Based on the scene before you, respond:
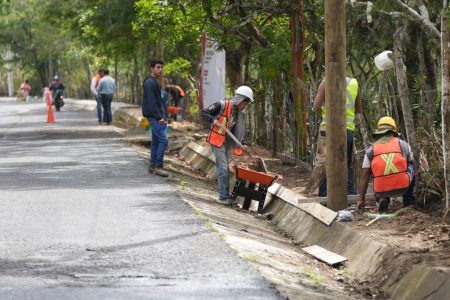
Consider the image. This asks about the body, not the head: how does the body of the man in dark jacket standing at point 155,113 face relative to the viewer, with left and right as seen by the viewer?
facing the viewer and to the right of the viewer

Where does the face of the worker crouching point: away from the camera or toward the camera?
away from the camera

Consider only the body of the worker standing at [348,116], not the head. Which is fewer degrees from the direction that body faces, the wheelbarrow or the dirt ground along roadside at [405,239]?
the wheelbarrow

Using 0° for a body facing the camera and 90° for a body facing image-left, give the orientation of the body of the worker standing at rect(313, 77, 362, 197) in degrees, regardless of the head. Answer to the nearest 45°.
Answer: approximately 180°

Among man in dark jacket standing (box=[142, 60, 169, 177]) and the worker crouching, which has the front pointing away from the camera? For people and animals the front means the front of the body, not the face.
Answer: the worker crouching

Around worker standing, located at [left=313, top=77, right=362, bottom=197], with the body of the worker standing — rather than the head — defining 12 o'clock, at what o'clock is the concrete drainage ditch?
The concrete drainage ditch is roughly at 6 o'clock from the worker standing.

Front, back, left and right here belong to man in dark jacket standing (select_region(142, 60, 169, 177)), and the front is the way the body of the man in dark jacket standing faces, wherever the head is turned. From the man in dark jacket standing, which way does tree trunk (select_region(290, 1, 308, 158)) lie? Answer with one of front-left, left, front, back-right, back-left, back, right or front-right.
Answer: front-left

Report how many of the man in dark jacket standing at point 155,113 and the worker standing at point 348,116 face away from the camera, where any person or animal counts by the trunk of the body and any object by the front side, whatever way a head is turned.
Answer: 1

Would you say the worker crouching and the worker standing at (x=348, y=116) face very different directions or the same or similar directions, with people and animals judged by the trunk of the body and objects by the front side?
same or similar directions

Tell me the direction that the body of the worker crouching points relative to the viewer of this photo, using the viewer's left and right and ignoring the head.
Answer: facing away from the viewer

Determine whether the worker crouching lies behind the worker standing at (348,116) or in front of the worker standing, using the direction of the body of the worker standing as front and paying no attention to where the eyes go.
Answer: behind

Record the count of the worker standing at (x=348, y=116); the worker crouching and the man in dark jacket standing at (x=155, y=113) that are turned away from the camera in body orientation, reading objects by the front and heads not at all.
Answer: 2

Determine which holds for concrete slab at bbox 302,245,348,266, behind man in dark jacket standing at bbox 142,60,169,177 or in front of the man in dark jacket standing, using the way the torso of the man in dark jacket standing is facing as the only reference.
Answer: in front

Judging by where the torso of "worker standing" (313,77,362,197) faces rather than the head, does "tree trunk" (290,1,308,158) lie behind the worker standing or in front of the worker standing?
in front

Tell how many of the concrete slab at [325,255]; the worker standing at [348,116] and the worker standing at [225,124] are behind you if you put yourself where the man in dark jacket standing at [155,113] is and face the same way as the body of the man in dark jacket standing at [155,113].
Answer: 0

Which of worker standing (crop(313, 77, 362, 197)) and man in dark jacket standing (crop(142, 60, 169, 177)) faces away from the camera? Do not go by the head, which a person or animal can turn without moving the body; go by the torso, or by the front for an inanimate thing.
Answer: worker standing (crop(313, 77, 362, 197))
